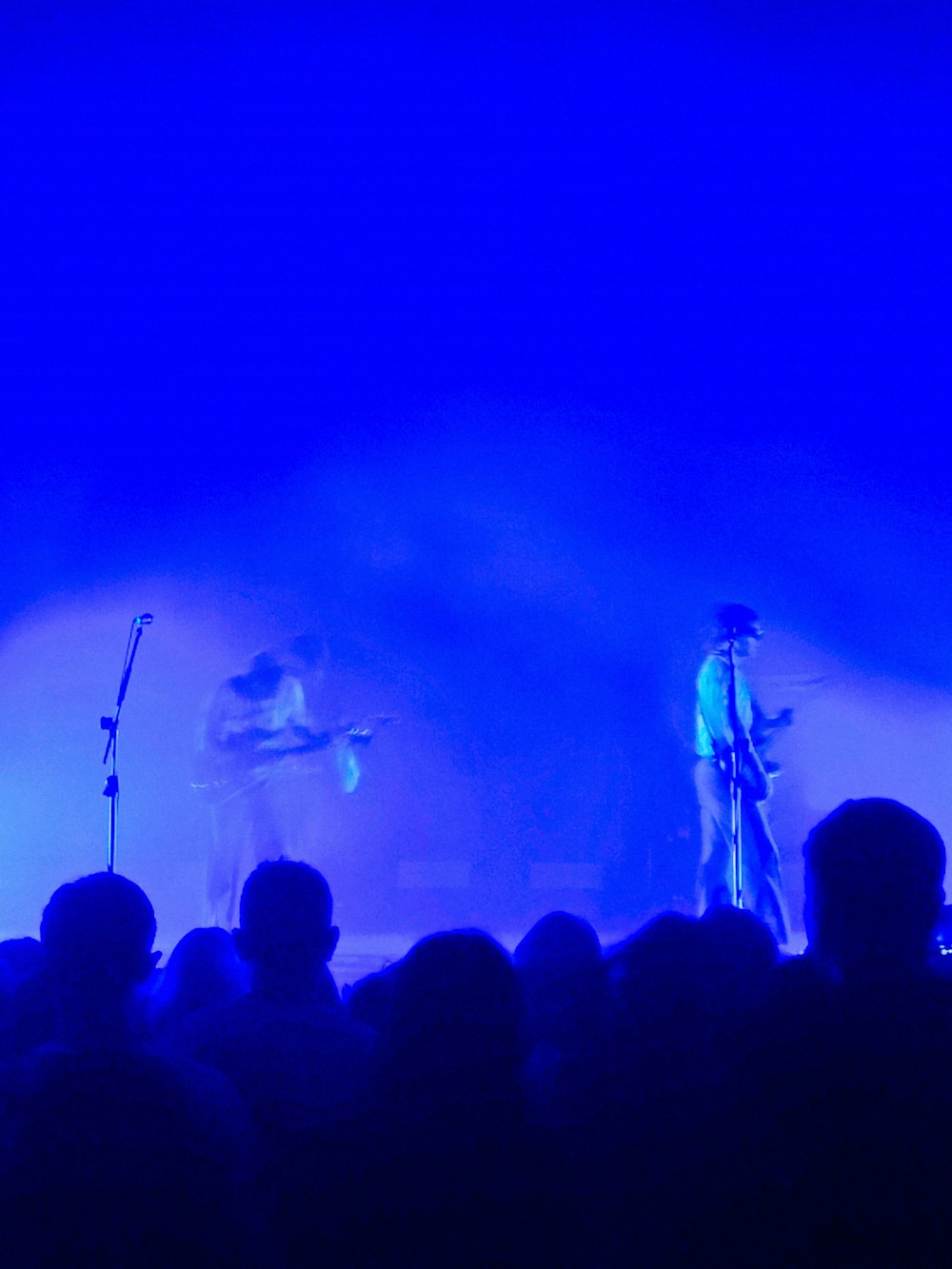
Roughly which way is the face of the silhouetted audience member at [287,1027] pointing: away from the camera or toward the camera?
away from the camera

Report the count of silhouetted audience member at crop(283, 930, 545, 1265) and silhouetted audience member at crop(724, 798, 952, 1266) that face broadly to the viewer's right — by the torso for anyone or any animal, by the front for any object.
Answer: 0

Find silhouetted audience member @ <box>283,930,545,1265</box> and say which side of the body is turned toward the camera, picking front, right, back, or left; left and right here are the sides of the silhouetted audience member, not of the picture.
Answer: back

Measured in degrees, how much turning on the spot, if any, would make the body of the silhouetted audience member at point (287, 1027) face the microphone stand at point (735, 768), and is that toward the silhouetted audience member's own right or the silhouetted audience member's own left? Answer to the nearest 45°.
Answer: approximately 45° to the silhouetted audience member's own right

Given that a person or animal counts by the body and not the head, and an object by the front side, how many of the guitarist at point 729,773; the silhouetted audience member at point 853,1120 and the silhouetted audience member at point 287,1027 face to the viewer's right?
1

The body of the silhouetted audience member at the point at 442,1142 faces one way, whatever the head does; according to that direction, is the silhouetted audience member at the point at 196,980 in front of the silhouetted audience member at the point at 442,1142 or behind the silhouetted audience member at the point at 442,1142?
in front

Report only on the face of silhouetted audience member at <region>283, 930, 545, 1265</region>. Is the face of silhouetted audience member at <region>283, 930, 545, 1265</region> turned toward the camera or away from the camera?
away from the camera

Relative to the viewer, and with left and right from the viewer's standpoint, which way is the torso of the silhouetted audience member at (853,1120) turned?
facing away from the viewer

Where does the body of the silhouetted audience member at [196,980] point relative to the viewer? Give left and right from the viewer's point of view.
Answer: facing away from the viewer

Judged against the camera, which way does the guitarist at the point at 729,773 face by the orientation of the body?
to the viewer's right

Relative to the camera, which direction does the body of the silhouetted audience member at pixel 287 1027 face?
away from the camera

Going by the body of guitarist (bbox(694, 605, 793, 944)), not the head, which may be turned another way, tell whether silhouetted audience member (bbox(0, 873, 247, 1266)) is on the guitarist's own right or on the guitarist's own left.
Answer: on the guitarist's own right

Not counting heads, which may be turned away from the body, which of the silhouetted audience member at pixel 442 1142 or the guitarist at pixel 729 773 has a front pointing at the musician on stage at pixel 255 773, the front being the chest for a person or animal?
the silhouetted audience member

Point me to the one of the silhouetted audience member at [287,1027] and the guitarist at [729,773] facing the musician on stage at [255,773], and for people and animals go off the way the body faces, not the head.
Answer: the silhouetted audience member

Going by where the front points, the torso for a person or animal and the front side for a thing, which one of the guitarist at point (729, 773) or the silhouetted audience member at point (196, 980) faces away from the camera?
the silhouetted audience member

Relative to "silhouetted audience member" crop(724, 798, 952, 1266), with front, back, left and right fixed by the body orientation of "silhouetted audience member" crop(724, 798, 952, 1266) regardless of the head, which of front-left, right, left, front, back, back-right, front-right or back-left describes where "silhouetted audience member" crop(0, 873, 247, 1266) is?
left
